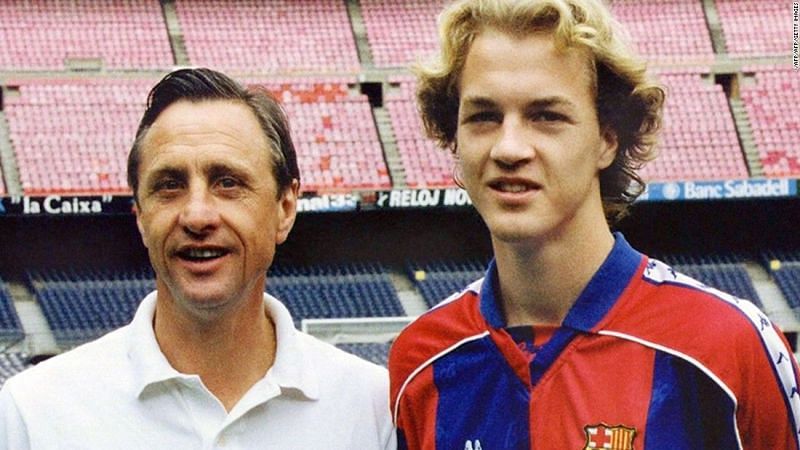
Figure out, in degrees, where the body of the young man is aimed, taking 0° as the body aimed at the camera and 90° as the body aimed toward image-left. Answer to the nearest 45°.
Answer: approximately 45°
